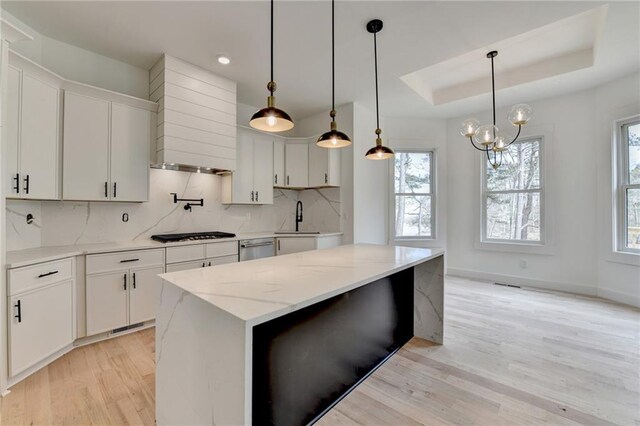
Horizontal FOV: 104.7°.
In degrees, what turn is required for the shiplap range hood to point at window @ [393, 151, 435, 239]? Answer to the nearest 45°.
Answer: approximately 45° to its left

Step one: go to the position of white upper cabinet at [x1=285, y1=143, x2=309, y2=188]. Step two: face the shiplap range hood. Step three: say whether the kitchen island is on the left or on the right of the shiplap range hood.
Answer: left

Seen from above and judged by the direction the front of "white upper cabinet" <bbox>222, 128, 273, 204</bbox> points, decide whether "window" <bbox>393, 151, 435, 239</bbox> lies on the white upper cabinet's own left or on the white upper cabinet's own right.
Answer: on the white upper cabinet's own left

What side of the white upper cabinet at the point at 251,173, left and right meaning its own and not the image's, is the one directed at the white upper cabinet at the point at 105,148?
right

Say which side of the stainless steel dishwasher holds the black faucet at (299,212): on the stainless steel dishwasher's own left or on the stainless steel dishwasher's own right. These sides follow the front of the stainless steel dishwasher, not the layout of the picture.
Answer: on the stainless steel dishwasher's own left

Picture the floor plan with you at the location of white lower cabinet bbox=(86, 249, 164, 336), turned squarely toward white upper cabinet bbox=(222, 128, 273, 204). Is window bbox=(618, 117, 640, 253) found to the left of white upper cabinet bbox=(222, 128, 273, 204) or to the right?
right
